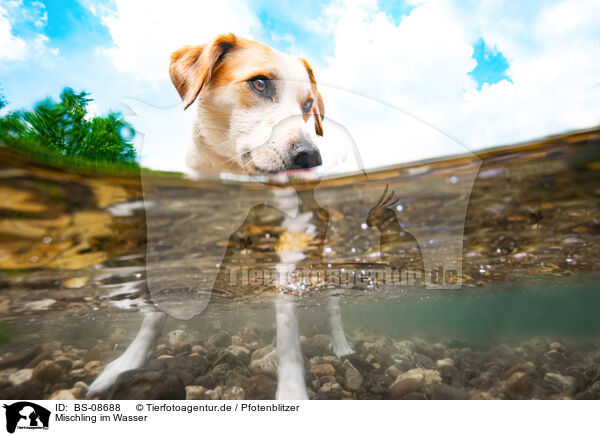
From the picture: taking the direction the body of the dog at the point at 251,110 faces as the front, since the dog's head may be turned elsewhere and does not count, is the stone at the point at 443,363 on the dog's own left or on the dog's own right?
on the dog's own left

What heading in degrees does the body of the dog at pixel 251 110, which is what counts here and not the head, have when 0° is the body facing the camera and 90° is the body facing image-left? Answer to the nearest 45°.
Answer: approximately 315°

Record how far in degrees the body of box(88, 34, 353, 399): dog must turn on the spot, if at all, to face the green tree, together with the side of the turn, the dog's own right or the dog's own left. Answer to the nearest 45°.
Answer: approximately 135° to the dog's own right

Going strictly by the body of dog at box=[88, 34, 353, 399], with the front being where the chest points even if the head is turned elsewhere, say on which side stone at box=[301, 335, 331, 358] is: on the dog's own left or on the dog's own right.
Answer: on the dog's own left

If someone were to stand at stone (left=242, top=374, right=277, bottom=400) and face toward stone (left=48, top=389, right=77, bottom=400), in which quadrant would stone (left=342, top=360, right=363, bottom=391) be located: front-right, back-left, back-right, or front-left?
back-right

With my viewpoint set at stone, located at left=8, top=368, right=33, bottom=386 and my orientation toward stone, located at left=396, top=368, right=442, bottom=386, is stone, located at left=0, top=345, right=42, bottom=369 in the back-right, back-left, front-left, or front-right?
back-left
